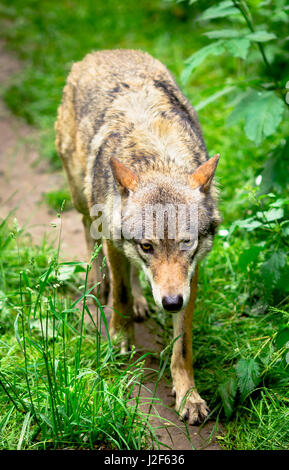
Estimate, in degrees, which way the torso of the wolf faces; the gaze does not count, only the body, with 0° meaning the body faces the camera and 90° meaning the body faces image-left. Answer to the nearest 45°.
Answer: approximately 0°

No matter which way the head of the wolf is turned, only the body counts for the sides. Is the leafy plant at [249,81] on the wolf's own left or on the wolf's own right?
on the wolf's own left
